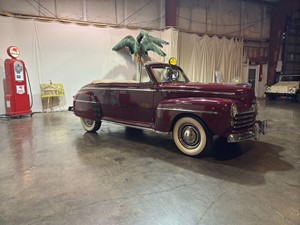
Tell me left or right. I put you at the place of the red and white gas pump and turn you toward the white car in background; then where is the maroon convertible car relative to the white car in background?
right

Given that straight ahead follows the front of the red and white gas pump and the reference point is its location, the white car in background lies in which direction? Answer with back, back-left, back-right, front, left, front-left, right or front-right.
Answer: front-left

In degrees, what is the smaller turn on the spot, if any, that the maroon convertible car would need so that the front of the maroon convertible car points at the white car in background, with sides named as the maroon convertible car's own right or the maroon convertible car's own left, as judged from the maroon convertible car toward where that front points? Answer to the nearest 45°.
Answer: approximately 90° to the maroon convertible car's own left

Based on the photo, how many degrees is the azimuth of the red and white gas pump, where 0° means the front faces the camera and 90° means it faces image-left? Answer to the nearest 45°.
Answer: approximately 315°

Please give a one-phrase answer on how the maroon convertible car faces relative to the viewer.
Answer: facing the viewer and to the right of the viewer

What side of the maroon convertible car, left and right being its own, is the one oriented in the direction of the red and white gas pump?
back

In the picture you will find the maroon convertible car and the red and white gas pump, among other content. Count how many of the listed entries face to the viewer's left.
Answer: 0

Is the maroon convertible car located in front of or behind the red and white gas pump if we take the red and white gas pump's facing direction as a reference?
in front
